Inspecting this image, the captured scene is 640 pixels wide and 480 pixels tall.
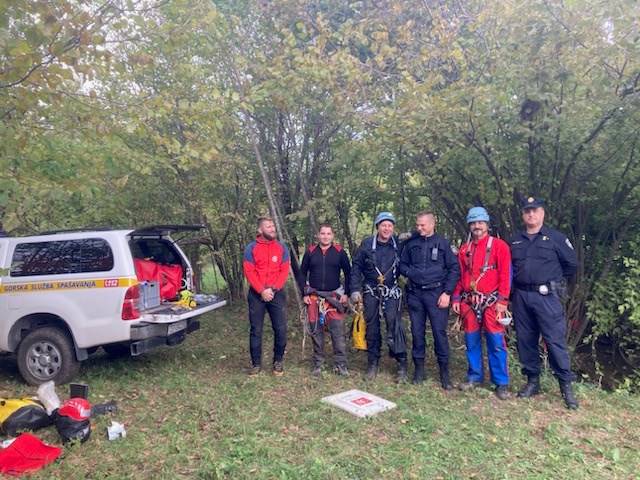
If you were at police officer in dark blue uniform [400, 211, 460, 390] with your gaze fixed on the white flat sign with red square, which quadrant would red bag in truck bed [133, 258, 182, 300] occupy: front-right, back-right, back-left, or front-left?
front-right

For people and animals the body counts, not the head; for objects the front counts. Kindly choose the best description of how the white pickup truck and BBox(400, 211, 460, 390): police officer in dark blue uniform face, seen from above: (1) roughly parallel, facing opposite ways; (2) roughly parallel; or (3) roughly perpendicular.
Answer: roughly perpendicular

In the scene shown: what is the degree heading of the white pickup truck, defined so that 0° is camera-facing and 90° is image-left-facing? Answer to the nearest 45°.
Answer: approximately 135°

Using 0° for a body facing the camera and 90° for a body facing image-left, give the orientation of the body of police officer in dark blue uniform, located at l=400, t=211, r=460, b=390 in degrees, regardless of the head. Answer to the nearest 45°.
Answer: approximately 0°

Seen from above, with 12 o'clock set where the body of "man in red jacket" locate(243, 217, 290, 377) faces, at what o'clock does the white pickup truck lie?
The white pickup truck is roughly at 3 o'clock from the man in red jacket.

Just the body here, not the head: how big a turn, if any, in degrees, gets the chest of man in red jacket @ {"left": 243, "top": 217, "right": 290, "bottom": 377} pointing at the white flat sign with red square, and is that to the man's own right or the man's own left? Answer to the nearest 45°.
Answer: approximately 45° to the man's own left

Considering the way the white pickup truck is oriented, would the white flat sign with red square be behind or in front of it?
behind

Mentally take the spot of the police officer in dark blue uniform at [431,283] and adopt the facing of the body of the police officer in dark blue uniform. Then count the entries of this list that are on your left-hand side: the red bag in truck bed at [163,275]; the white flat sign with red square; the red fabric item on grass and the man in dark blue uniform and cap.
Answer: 1

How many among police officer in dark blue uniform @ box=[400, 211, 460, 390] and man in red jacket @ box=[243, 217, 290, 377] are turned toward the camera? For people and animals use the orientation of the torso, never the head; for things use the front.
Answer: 2

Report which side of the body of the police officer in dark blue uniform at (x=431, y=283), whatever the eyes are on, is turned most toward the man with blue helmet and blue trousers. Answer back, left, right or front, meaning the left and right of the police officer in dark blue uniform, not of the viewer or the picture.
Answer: left

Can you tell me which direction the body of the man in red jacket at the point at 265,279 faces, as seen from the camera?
toward the camera

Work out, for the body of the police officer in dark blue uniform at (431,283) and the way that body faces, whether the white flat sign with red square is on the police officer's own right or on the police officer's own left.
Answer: on the police officer's own right

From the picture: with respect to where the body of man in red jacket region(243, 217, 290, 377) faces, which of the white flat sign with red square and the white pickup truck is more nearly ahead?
the white flat sign with red square

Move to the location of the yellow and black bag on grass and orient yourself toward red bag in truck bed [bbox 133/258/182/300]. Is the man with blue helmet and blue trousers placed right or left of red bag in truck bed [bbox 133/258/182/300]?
right

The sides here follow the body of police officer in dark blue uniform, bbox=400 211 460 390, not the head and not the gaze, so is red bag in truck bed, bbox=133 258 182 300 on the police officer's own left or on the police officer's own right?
on the police officer's own right

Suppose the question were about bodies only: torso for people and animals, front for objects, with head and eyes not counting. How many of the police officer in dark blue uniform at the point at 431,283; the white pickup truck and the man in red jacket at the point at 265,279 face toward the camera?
2

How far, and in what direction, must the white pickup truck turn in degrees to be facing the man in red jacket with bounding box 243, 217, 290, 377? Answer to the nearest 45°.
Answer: approximately 135° to its right
